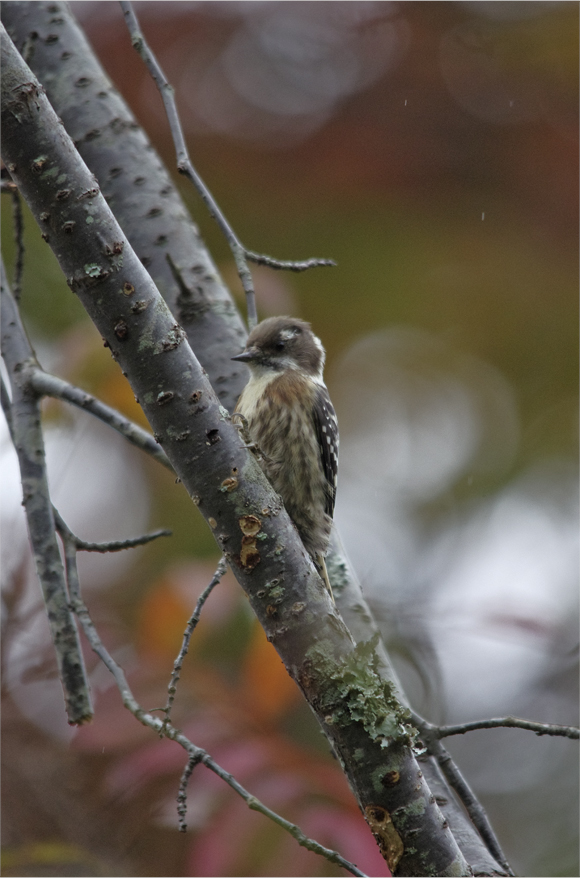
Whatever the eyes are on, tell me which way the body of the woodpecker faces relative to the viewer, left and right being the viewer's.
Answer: facing the viewer and to the left of the viewer

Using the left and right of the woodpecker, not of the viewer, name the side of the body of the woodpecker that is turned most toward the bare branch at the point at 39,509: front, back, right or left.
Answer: front
